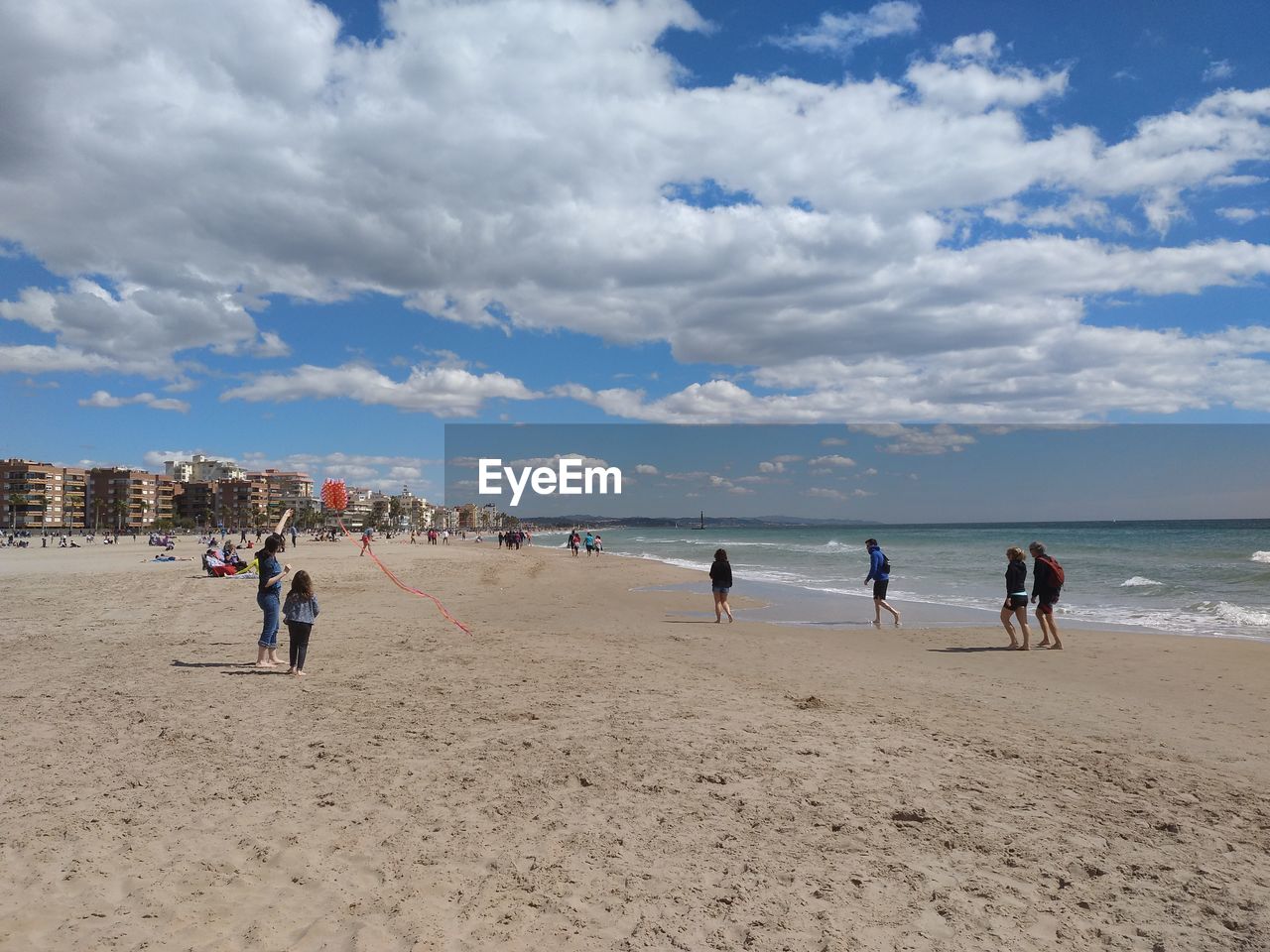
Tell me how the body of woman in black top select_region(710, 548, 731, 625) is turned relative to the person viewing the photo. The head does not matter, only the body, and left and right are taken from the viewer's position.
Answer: facing away from the viewer

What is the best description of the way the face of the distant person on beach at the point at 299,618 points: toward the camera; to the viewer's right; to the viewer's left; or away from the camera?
away from the camera

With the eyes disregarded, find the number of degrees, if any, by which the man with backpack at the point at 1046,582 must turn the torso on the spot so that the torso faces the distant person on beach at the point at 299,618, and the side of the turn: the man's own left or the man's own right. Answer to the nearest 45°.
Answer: approximately 45° to the man's own left

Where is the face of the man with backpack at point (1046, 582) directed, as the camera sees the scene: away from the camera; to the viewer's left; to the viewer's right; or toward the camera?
to the viewer's left

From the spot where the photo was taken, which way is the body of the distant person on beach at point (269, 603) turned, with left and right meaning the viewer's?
facing to the right of the viewer

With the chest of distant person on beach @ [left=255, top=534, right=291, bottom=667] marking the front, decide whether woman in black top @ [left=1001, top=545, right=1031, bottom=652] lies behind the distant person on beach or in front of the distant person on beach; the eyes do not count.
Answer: in front

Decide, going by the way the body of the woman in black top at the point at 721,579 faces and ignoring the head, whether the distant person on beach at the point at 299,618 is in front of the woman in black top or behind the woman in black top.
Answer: behind

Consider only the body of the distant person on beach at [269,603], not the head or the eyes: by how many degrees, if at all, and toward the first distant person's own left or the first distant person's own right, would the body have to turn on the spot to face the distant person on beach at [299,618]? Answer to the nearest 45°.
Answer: approximately 45° to the first distant person's own right

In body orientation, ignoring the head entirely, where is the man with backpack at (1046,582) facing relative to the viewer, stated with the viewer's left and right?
facing to the left of the viewer

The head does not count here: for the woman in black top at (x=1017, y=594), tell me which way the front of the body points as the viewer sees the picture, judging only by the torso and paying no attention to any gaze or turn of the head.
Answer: to the viewer's left
